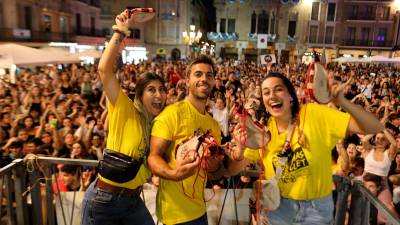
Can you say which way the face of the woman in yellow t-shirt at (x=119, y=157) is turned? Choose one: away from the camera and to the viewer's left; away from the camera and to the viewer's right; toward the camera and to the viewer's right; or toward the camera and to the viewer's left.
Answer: toward the camera and to the viewer's right

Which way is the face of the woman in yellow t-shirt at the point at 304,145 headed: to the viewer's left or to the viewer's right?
to the viewer's left

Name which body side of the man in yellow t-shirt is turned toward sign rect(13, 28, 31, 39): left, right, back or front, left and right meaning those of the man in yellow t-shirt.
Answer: back

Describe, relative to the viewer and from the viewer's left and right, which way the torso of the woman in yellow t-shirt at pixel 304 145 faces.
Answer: facing the viewer and to the left of the viewer

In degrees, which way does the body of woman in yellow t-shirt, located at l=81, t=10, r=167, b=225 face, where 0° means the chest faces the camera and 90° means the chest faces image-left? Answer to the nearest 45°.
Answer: approximately 315°

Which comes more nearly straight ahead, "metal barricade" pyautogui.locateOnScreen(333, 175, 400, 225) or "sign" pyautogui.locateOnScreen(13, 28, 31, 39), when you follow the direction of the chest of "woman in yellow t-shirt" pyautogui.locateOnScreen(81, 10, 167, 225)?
the metal barricade

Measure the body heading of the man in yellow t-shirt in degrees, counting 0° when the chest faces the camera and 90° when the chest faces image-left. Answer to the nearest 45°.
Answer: approximately 315°

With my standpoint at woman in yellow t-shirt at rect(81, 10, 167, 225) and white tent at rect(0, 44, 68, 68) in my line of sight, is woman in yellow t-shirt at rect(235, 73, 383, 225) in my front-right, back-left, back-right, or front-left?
back-right

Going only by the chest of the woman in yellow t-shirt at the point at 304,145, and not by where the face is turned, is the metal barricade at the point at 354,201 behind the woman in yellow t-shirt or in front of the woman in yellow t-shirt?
behind

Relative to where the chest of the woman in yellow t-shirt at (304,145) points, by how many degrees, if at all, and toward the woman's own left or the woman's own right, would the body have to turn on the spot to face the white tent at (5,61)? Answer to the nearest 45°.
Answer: approximately 90° to the woman's own right

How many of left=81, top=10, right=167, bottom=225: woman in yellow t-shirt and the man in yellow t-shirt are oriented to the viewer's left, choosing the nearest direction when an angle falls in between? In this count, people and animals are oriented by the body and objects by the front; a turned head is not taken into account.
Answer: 0
